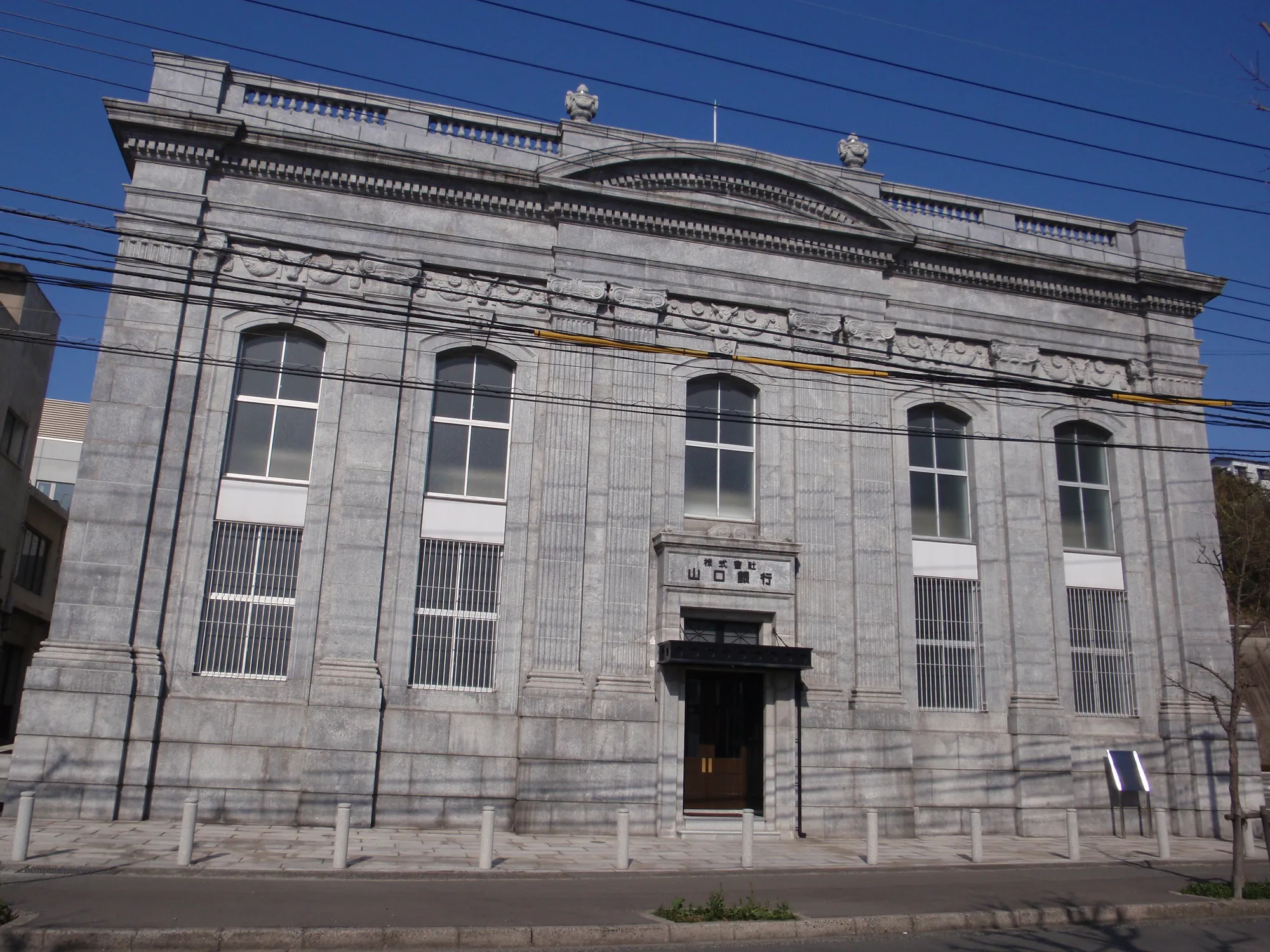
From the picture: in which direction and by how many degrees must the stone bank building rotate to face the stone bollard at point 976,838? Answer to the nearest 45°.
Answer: approximately 90° to its left

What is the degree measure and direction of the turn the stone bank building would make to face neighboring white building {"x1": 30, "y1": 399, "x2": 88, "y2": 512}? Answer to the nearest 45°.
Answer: approximately 135° to its right

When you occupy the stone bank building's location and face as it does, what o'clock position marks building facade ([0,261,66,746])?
The building facade is roughly at 4 o'clock from the stone bank building.

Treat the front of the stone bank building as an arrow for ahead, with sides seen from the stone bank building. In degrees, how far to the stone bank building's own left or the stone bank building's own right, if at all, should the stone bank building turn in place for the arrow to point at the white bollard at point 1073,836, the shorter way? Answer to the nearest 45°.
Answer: approximately 90° to the stone bank building's own left

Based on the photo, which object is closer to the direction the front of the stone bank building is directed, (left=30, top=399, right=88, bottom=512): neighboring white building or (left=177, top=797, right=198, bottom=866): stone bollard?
the stone bollard

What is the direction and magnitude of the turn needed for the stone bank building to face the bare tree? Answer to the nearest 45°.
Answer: approximately 90° to its left

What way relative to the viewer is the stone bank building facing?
toward the camera

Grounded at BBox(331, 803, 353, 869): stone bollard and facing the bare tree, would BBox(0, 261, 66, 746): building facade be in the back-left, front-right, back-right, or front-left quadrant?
back-left

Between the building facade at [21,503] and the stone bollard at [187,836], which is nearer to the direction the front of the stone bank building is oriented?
the stone bollard

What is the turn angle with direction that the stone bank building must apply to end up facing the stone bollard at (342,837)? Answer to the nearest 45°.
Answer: approximately 45° to its right

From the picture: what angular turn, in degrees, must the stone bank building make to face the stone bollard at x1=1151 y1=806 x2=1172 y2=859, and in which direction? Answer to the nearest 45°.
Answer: approximately 90° to its left

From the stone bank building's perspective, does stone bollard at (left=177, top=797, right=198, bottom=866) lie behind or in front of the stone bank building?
in front
